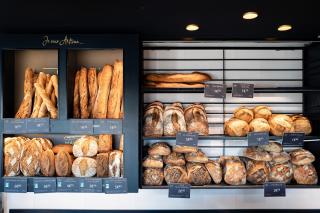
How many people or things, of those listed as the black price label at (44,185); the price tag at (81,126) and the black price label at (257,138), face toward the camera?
3

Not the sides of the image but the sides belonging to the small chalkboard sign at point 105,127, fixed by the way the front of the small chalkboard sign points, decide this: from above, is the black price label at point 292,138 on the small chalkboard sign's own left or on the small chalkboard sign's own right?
on the small chalkboard sign's own left

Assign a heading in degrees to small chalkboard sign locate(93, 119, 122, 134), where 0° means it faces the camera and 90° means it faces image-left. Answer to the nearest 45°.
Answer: approximately 0°

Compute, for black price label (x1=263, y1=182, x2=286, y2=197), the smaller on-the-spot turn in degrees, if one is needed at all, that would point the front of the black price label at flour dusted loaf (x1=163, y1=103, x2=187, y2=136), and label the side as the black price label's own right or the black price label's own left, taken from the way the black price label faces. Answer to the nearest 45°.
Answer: approximately 90° to the black price label's own right

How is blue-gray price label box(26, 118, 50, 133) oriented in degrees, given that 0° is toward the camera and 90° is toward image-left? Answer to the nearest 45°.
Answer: approximately 0°

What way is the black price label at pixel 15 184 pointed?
toward the camera

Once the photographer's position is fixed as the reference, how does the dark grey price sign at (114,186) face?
facing the viewer

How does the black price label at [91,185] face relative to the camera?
toward the camera

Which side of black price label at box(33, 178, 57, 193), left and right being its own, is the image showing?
front
